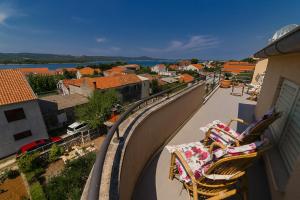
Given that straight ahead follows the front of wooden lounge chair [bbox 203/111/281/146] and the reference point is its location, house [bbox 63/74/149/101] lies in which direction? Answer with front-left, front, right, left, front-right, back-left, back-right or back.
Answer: front-right

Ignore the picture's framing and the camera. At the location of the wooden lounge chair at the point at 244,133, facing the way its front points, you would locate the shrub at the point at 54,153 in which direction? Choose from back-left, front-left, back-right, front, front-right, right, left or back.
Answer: front

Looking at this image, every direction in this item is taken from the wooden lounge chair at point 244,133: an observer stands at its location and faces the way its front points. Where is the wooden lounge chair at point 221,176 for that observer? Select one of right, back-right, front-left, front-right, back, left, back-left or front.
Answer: left

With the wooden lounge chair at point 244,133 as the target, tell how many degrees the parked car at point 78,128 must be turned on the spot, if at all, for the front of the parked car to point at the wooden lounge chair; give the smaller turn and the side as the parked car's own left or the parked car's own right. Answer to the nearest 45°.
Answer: approximately 45° to the parked car's own left

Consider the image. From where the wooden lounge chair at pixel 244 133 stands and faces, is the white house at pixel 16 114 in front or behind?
in front

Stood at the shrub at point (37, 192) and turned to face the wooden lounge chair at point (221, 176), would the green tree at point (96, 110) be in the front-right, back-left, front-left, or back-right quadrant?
back-left

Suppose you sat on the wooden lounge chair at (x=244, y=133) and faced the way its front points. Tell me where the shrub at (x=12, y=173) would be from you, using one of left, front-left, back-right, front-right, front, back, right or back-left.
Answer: front

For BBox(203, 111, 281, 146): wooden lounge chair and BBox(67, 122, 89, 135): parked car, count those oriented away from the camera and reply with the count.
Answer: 0

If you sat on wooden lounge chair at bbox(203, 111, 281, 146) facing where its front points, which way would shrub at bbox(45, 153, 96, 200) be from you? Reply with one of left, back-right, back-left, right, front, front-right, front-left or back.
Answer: front

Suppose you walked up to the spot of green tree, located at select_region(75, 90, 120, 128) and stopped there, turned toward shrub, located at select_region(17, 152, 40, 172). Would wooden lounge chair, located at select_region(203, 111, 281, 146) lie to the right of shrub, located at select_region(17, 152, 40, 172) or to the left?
left

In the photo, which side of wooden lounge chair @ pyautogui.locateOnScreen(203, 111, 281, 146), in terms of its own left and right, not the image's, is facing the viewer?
left

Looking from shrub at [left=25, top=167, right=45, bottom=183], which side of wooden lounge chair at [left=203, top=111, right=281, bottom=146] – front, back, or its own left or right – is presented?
front

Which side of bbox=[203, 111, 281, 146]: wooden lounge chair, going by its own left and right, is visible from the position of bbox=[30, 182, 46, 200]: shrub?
front

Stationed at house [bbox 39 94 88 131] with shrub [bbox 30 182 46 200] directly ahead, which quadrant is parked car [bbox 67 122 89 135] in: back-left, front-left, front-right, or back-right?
front-left
